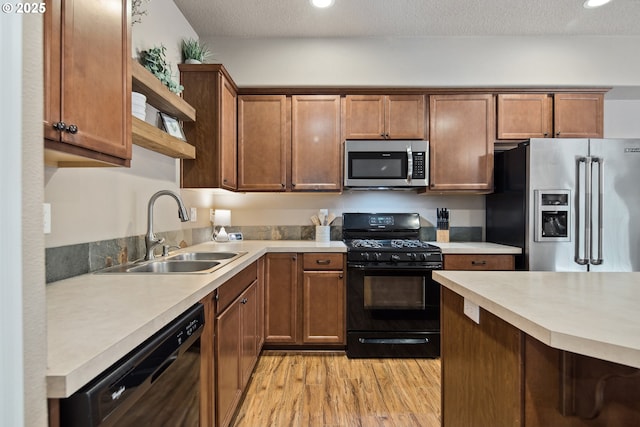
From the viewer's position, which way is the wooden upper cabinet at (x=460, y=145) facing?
facing the viewer

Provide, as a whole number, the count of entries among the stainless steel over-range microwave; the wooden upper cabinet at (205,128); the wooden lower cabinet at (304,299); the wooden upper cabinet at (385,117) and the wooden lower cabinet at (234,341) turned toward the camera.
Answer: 3

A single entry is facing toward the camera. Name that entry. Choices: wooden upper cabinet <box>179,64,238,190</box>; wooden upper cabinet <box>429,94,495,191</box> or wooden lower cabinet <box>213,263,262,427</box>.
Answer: wooden upper cabinet <box>429,94,495,191</box>

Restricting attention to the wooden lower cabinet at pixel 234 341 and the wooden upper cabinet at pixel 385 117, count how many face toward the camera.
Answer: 1

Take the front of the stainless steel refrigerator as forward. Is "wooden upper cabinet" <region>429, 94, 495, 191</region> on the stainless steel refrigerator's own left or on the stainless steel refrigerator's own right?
on the stainless steel refrigerator's own right

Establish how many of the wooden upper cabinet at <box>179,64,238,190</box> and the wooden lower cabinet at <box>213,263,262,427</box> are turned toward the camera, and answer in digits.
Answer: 0

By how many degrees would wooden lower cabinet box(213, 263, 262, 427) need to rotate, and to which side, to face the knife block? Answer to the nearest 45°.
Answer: approximately 45° to its left

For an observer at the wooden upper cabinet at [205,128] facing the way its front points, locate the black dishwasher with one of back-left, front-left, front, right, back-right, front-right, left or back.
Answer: right

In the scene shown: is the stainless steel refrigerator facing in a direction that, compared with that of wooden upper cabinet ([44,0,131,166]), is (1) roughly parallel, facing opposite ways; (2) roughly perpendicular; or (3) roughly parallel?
roughly perpendicular

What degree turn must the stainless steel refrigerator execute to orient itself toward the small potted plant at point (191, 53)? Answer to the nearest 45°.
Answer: approximately 90° to its right

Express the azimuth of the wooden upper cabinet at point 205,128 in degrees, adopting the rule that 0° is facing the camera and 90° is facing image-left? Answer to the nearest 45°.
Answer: approximately 270°

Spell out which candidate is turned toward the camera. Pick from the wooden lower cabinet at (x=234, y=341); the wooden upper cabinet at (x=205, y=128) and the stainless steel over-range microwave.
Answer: the stainless steel over-range microwave

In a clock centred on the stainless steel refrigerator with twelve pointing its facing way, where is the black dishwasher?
The black dishwasher is roughly at 2 o'clock from the stainless steel refrigerator.

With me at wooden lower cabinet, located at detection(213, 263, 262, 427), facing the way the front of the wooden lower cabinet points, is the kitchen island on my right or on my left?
on my right

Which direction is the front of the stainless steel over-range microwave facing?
toward the camera

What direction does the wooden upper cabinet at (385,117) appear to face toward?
toward the camera

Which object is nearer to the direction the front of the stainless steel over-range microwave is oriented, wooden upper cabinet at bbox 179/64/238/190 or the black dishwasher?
the black dishwasher

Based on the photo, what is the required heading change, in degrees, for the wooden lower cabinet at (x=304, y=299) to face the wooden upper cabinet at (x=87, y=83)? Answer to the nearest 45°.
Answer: approximately 45° to its right
